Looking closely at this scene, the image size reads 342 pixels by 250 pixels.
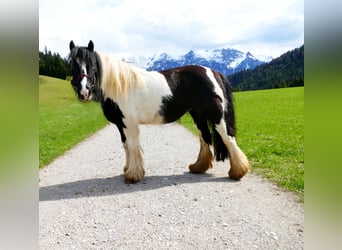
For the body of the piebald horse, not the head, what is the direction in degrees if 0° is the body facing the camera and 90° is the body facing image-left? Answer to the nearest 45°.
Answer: approximately 90°
